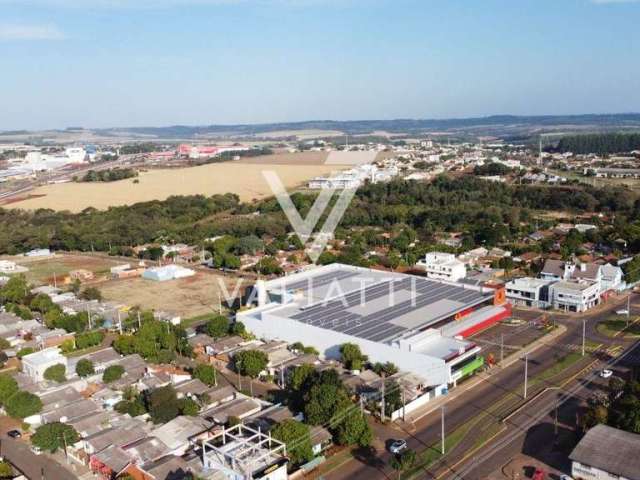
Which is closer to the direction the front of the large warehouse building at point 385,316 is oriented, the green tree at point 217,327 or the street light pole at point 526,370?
the street light pole

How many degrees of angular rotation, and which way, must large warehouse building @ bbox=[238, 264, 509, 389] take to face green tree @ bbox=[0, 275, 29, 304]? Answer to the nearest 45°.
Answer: approximately 135° to its right

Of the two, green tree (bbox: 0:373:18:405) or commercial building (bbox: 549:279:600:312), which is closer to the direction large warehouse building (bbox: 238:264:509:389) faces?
the commercial building

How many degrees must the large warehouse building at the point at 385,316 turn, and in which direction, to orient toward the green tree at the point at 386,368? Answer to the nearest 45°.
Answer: approximately 45° to its right

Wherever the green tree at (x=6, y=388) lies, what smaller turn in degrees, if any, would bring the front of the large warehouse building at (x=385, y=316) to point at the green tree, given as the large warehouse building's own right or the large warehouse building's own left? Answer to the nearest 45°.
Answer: approximately 90° to the large warehouse building's own right

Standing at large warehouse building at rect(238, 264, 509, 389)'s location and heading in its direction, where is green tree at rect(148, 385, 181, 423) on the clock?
The green tree is roughly at 3 o'clock from the large warehouse building.

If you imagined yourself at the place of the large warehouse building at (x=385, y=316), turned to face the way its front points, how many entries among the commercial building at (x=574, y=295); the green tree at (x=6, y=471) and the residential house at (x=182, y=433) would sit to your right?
2

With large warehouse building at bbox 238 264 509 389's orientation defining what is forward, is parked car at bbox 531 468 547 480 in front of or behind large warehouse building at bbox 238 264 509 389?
in front

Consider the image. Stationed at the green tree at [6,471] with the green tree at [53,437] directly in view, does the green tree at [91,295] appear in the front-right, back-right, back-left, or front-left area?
front-left

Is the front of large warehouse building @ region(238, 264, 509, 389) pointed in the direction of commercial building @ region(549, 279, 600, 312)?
no

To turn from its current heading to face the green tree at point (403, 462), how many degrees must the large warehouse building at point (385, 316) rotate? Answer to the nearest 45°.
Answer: approximately 45° to its right

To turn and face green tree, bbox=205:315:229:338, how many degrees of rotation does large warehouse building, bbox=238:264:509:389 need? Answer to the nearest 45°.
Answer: approximately 135° to its right

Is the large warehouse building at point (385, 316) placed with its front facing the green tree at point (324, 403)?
no

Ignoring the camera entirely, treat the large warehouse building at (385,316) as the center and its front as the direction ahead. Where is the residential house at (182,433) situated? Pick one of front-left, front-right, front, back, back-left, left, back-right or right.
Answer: right

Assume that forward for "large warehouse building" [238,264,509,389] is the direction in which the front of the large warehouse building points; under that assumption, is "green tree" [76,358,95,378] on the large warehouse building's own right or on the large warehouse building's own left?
on the large warehouse building's own right

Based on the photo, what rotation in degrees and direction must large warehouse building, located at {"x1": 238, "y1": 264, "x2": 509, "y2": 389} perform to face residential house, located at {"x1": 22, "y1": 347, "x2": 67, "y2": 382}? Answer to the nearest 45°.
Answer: approximately 135° to its right

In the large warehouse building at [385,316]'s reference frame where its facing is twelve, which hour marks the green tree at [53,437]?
The green tree is roughly at 3 o'clock from the large warehouse building.

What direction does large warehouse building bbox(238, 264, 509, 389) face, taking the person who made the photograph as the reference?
facing the viewer and to the right of the viewer

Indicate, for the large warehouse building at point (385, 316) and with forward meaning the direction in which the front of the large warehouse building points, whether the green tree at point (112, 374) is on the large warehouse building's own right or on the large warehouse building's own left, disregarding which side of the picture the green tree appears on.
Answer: on the large warehouse building's own right

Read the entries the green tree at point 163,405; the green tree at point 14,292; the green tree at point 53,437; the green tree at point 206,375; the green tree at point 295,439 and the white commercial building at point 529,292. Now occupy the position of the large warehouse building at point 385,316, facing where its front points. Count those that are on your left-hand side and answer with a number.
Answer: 1

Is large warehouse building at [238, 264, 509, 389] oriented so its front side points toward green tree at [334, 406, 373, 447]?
no

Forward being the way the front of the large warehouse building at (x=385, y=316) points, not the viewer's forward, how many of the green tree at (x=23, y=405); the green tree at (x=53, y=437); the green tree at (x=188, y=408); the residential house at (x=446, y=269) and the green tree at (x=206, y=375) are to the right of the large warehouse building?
4

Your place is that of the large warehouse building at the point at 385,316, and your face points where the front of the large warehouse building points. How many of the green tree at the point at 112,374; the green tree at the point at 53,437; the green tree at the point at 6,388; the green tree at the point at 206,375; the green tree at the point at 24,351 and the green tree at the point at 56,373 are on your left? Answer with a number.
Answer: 0

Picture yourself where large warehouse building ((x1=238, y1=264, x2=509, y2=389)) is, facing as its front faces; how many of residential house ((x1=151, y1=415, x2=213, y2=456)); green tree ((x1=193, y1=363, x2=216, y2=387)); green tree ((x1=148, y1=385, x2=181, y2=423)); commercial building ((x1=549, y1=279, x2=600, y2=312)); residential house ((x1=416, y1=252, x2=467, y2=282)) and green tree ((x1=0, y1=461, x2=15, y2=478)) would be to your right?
4
